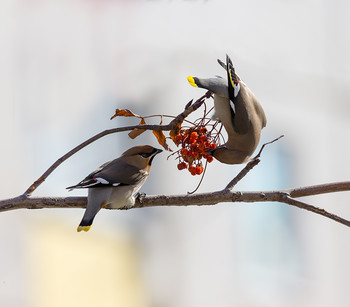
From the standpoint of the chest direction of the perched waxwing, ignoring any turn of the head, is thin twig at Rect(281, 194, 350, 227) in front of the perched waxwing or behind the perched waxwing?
in front

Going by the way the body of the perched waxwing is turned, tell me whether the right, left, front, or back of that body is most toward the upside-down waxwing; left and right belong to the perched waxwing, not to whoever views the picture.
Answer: front

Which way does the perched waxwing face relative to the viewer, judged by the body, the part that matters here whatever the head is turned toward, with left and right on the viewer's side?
facing to the right of the viewer
